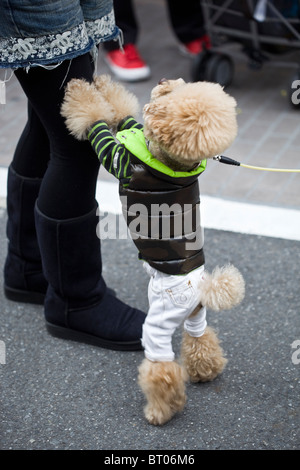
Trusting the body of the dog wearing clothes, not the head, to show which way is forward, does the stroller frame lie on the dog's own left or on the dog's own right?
on the dog's own right

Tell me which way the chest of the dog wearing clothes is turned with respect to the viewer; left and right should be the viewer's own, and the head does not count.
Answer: facing away from the viewer and to the left of the viewer
